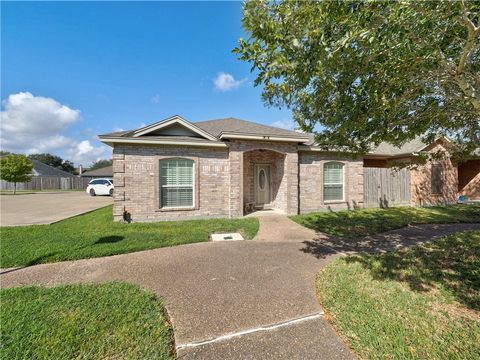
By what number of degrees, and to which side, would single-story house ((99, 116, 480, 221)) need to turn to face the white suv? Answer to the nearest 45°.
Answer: approximately 135° to its right

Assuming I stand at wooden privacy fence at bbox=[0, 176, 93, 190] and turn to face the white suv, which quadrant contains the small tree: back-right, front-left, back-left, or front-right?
front-right

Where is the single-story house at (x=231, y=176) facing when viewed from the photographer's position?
facing the viewer

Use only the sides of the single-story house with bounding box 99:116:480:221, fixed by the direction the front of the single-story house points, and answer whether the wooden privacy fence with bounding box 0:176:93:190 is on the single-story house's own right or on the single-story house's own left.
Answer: on the single-story house's own right
